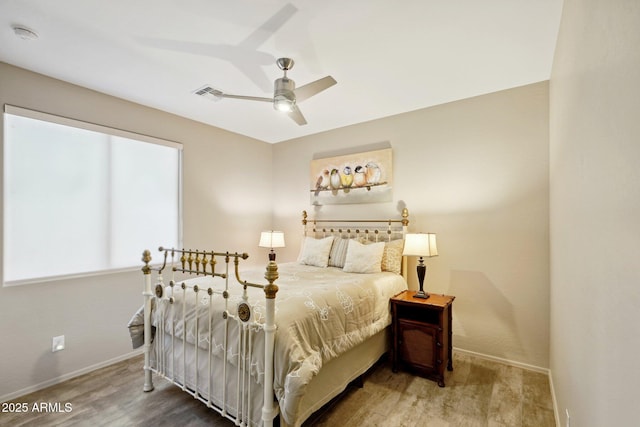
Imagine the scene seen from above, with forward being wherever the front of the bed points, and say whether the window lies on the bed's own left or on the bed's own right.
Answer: on the bed's own right

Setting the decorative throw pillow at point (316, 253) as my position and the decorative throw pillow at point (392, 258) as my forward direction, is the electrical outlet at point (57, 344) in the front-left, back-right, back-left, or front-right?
back-right

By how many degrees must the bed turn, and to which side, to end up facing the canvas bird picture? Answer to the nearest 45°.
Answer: approximately 180°

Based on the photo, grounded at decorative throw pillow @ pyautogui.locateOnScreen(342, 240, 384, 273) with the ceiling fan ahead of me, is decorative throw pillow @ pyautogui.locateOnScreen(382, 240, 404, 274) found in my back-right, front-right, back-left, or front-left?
back-left

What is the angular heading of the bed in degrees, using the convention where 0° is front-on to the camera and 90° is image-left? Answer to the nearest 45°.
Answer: approximately 45°

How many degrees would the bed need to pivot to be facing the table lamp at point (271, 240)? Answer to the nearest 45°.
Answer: approximately 135° to its right

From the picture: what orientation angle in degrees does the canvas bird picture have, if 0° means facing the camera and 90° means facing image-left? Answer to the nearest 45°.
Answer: approximately 45°
